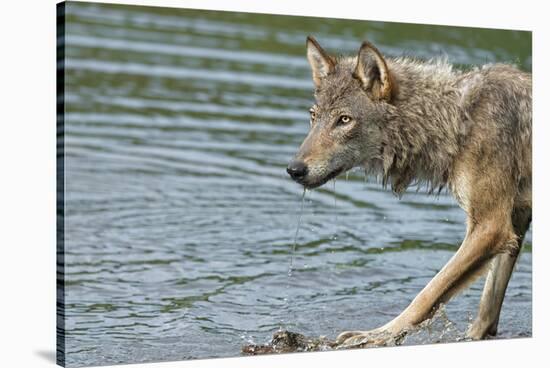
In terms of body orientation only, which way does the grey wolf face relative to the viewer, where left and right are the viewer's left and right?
facing to the left of the viewer
